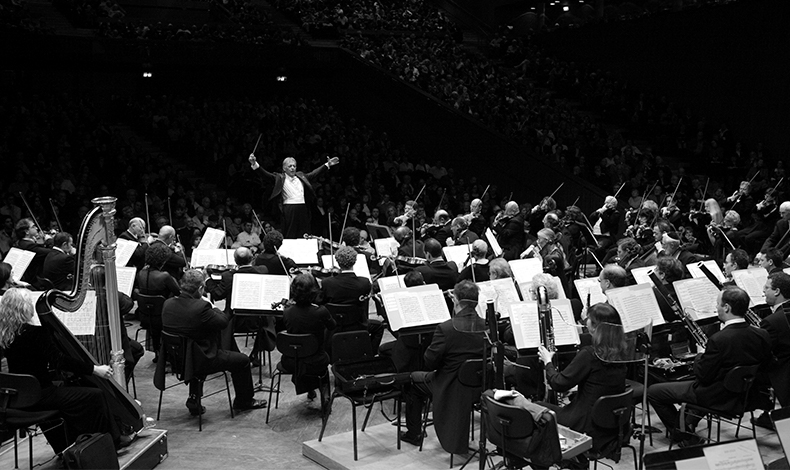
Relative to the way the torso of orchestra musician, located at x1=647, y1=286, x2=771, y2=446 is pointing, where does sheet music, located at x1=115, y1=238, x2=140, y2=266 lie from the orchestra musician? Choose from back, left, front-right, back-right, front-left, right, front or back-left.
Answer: front-left

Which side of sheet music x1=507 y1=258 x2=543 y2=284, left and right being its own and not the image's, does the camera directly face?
front

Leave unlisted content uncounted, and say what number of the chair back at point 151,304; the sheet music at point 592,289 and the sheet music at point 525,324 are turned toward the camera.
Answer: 2

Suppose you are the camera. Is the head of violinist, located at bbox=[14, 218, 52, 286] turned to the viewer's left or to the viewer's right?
to the viewer's right

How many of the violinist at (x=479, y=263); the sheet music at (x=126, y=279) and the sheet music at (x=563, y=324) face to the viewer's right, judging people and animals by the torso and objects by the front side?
0

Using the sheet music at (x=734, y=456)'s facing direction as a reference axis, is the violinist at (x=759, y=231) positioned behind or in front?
behind

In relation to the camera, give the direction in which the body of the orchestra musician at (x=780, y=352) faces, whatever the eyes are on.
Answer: to the viewer's left

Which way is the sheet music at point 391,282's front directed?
toward the camera

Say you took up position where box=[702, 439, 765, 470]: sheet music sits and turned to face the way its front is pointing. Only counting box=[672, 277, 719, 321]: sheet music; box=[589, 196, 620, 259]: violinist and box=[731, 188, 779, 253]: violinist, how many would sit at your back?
3

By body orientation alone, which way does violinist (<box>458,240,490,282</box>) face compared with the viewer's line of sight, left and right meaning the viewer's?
facing away from the viewer and to the left of the viewer

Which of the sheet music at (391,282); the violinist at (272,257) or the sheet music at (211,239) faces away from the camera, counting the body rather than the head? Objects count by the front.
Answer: the violinist

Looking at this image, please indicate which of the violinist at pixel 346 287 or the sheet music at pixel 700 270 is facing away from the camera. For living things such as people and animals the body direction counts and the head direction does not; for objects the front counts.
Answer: the violinist

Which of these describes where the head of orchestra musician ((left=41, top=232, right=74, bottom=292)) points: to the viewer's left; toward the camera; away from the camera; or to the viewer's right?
to the viewer's right

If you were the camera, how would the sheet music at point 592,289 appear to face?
facing the viewer

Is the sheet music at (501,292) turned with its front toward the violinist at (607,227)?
no
